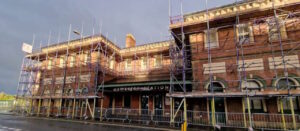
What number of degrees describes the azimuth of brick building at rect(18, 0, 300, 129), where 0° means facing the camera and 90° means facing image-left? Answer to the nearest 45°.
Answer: approximately 45°
